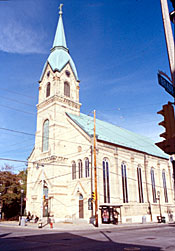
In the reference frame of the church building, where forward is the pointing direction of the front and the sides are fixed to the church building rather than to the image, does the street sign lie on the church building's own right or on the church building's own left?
on the church building's own left

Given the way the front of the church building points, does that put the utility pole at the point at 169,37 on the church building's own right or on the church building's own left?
on the church building's own left

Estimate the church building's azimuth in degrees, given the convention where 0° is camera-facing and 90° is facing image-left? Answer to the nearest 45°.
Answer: approximately 45°
